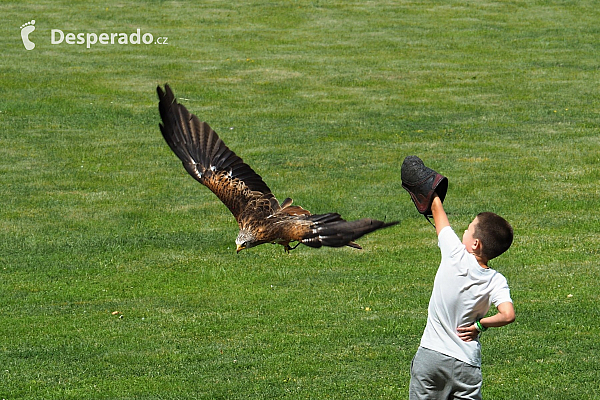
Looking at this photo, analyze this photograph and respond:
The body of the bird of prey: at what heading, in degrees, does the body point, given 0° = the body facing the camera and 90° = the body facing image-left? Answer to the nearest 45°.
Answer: approximately 45°

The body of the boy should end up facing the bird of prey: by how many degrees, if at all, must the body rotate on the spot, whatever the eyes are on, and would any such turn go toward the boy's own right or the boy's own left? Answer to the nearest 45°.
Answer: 0° — they already face it

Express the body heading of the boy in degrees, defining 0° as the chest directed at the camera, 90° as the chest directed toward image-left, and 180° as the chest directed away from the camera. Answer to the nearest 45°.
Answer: approximately 135°

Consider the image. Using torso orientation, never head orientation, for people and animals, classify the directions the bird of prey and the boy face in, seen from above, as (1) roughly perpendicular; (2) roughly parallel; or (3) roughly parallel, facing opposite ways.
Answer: roughly perpendicular

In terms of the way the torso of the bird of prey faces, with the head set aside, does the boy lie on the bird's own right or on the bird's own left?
on the bird's own left

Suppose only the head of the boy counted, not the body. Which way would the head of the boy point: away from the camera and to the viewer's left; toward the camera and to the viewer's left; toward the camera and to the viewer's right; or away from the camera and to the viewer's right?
away from the camera and to the viewer's left

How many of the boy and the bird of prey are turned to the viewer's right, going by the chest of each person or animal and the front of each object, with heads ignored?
0
